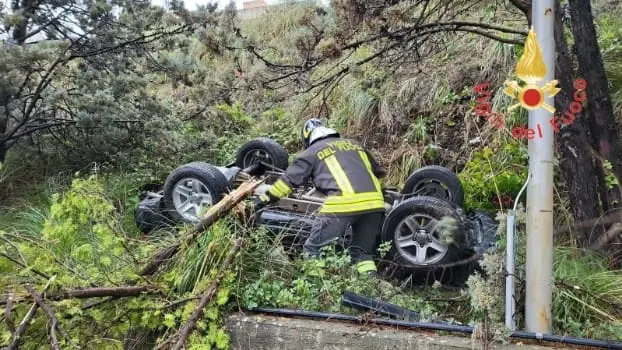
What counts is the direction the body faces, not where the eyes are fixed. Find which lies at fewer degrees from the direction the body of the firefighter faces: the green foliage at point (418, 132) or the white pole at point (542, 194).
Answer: the green foliage

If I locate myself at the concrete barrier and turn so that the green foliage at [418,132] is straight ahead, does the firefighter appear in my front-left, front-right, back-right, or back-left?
front-left

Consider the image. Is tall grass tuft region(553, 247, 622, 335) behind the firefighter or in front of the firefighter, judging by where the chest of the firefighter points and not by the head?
behind

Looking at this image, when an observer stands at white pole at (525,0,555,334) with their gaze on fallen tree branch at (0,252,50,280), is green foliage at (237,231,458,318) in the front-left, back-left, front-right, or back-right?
front-right

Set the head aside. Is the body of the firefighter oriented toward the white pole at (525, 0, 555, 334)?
no

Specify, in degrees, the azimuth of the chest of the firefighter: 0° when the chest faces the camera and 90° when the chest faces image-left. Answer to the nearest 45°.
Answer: approximately 135°

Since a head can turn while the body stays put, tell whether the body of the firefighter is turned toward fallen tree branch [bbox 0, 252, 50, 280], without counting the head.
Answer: no

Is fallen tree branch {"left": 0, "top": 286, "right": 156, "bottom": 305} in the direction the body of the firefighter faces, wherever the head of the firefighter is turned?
no
